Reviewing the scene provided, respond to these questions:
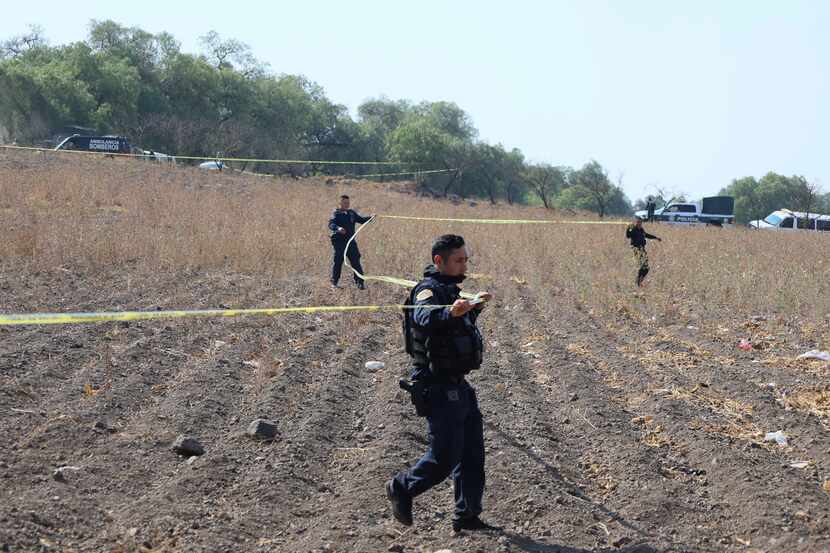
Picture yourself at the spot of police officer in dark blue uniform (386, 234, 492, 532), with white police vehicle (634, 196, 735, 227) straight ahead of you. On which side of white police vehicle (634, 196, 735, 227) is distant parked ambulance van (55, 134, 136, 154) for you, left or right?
left

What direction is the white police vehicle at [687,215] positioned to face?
to the viewer's left

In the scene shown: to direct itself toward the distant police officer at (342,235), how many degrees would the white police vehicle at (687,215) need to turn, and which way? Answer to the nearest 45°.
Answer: approximately 90° to its left

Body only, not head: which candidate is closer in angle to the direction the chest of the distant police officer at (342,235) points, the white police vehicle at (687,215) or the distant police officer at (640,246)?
the distant police officer

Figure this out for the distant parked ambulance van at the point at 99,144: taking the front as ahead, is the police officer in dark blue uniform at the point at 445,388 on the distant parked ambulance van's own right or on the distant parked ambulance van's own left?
on the distant parked ambulance van's own left

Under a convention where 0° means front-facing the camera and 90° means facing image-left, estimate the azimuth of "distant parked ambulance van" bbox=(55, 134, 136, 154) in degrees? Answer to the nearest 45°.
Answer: approximately 90°
